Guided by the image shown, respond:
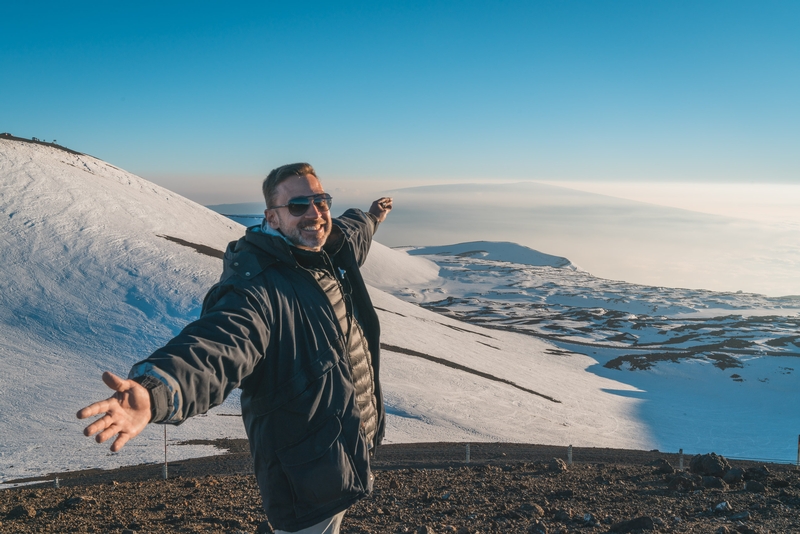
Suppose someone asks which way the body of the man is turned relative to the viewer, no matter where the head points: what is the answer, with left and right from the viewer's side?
facing the viewer and to the right of the viewer
